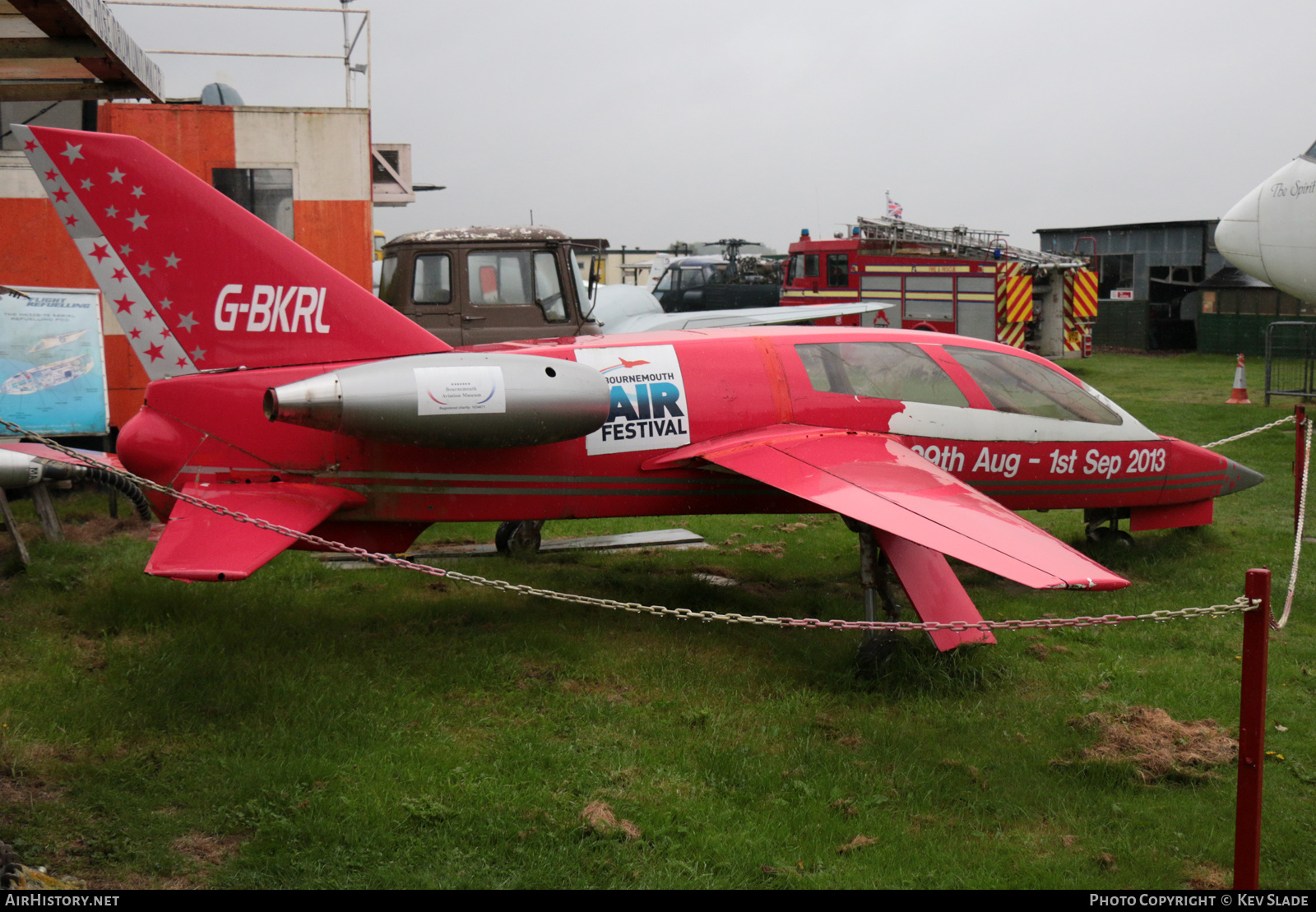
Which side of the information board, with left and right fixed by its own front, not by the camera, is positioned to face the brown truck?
left

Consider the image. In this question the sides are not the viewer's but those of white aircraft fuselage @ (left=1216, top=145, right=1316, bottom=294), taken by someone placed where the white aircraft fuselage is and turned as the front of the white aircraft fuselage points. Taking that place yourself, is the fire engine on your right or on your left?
on your right

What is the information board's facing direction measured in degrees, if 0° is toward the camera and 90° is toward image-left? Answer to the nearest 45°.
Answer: approximately 0°

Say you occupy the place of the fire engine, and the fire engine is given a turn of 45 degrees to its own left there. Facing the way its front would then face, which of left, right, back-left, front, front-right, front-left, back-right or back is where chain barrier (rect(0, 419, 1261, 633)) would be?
left

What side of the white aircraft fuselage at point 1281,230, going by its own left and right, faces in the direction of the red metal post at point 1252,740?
left

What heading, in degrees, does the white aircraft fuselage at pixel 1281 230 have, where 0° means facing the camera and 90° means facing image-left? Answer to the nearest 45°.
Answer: approximately 90°

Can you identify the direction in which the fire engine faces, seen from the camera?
facing away from the viewer and to the left of the viewer
